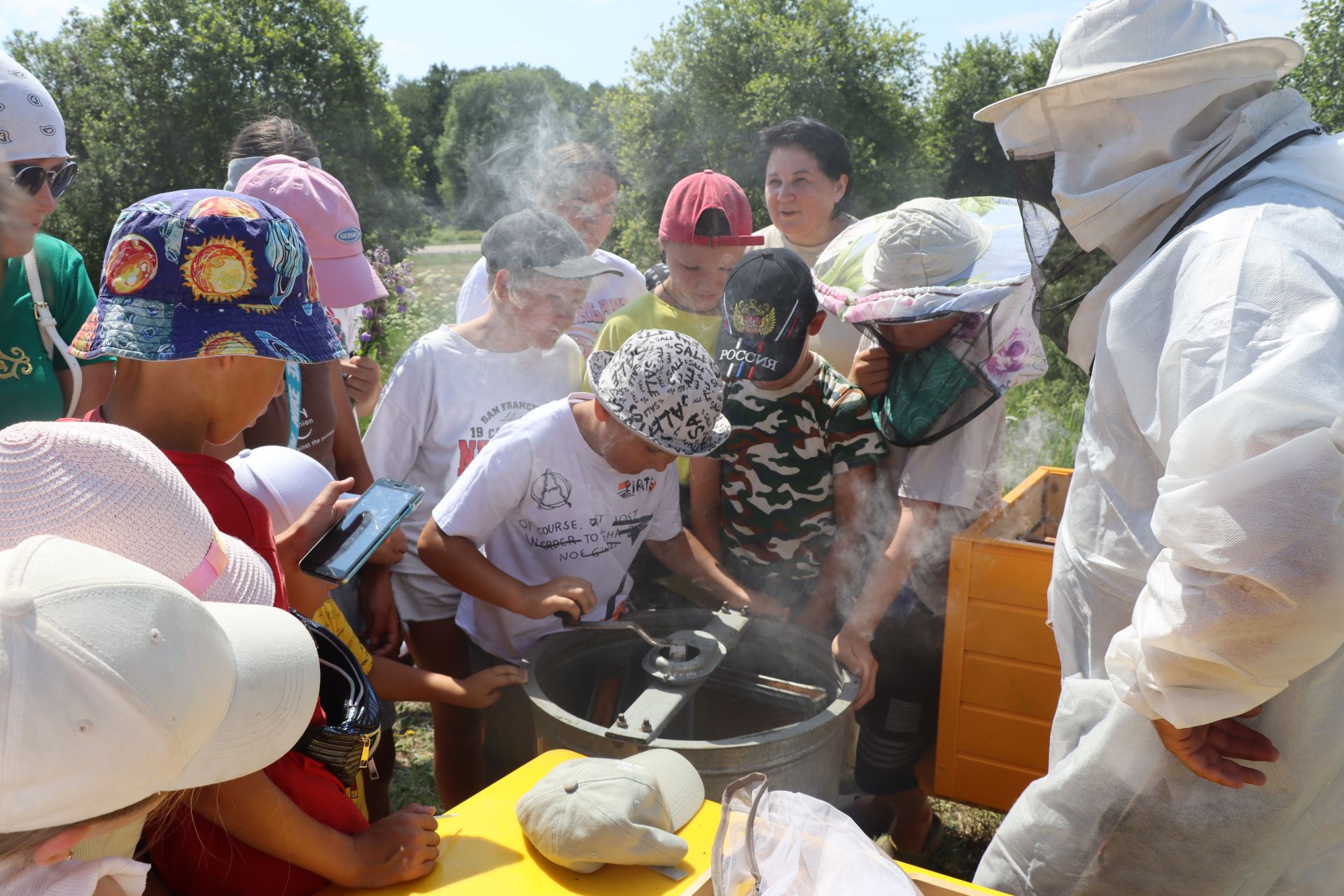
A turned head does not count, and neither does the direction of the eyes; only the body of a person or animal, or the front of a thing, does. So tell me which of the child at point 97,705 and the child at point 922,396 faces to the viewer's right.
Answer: the child at point 97,705

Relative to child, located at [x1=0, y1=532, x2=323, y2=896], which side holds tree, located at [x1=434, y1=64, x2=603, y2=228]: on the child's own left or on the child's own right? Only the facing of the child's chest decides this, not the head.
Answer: on the child's own left

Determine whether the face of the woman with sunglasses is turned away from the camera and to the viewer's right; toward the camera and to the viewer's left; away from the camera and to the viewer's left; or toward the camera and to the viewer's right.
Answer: toward the camera and to the viewer's right

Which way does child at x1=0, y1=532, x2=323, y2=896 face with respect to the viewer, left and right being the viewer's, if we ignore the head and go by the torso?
facing to the right of the viewer

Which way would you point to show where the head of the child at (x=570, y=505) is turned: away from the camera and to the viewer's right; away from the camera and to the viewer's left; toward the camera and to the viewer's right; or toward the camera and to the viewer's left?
toward the camera and to the viewer's right

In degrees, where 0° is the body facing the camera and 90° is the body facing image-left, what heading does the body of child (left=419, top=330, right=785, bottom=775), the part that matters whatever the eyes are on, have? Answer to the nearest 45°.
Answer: approximately 315°

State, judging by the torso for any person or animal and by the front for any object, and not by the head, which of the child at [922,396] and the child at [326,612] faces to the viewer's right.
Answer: the child at [326,612]

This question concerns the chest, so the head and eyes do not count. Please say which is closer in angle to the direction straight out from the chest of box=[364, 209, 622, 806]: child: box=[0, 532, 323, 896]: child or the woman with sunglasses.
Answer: the child

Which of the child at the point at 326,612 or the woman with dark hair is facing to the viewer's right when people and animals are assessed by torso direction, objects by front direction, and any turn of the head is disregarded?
the child

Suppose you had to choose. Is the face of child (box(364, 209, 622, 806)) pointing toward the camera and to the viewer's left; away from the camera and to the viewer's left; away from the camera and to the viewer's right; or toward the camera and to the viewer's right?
toward the camera and to the viewer's right

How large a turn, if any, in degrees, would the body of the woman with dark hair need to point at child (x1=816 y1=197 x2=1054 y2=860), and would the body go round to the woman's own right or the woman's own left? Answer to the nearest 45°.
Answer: approximately 45° to the woman's own left

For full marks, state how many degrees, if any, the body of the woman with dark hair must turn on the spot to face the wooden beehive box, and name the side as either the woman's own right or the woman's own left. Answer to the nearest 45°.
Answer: approximately 45° to the woman's own left
